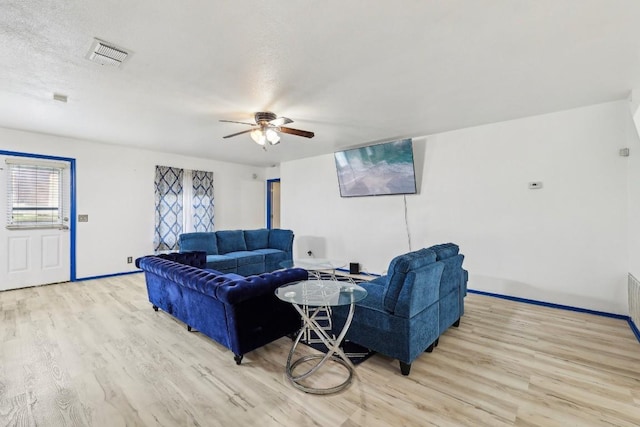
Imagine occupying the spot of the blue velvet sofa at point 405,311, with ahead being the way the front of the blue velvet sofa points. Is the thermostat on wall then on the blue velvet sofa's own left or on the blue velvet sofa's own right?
on the blue velvet sofa's own right

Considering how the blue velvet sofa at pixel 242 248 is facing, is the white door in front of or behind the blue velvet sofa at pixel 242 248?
behind

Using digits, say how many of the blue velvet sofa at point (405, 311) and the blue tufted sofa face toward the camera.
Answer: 0

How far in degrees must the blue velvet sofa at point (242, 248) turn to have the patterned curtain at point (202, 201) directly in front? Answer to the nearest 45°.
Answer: approximately 180°

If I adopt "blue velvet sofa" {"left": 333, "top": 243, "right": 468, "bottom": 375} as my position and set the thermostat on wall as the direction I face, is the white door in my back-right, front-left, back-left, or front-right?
back-left

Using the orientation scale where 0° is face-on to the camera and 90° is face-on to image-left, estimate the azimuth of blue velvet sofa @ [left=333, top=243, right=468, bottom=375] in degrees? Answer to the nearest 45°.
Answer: approximately 135°

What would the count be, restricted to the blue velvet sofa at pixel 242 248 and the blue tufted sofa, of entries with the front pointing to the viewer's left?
0

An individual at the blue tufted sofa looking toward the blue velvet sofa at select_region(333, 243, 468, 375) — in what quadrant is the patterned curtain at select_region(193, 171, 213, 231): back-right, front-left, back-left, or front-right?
back-left

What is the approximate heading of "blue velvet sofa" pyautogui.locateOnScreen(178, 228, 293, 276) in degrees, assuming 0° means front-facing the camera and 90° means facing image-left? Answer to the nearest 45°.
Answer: approximately 315°

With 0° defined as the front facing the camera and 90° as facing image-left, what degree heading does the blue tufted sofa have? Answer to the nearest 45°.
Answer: approximately 225°

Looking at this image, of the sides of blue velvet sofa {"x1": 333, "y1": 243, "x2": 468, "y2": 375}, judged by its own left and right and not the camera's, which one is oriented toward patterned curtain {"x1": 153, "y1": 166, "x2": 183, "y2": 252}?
front

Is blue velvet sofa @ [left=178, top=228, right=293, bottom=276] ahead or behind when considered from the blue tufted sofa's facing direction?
ahead

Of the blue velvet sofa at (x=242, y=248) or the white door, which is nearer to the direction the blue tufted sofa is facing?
the blue velvet sofa
